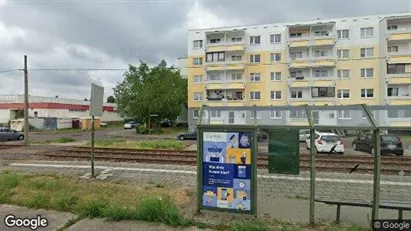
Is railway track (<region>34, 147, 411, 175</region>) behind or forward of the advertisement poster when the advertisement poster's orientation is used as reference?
behind

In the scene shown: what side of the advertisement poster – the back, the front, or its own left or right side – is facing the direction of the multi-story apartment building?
back

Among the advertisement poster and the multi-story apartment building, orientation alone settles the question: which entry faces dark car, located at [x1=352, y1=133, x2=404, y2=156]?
the multi-story apartment building

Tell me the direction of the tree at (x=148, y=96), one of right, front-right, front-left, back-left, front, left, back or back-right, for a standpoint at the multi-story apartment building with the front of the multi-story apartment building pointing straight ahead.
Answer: right

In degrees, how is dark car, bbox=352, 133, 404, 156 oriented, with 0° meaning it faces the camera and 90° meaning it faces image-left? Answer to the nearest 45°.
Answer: approximately 135°
